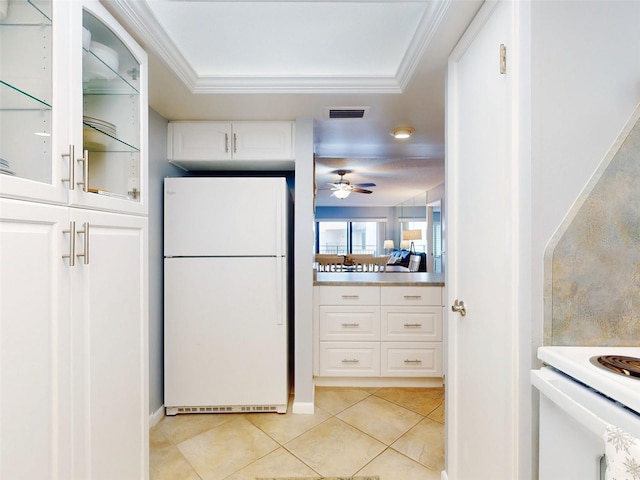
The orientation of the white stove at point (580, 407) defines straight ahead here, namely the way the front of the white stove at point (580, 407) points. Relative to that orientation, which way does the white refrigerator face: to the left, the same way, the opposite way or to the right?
to the left

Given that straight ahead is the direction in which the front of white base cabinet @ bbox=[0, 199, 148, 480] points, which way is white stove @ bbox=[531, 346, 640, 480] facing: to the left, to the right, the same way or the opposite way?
the opposite way

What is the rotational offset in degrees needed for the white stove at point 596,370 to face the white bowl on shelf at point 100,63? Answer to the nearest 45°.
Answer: approximately 45° to its right

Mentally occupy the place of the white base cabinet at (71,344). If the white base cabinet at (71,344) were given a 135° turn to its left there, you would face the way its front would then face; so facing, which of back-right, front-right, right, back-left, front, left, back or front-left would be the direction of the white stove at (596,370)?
back-right

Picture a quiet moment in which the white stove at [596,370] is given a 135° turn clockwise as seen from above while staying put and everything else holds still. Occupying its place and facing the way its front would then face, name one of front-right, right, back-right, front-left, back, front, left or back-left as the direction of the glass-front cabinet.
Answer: back-left

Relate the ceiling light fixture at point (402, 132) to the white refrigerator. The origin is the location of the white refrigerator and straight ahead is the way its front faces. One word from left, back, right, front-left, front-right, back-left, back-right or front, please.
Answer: left

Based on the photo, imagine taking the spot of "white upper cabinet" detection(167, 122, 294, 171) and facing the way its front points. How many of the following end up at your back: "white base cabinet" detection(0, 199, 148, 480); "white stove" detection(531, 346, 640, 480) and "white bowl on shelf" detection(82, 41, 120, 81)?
0

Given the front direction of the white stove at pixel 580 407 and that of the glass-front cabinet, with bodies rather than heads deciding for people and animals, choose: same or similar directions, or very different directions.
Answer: very different directions

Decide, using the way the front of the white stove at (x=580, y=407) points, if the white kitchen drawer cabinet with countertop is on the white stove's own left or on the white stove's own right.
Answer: on the white stove's own right

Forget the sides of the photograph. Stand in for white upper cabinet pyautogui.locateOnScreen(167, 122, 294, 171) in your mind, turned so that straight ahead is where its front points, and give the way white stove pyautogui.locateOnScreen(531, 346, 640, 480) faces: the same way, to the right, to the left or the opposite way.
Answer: to the right

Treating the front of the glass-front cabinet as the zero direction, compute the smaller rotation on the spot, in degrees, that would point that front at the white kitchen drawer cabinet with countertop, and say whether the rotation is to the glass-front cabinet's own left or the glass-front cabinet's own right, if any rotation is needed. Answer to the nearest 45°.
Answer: approximately 45° to the glass-front cabinet's own left

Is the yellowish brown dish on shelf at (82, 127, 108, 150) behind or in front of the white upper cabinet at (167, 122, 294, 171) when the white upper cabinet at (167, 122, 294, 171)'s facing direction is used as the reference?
in front

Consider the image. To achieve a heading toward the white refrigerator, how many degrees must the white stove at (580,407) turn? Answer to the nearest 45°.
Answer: approximately 45° to its right

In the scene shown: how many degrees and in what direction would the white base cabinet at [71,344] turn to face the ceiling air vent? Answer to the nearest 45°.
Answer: approximately 45° to its left

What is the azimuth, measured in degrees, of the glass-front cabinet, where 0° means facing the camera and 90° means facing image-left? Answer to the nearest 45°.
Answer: approximately 315°

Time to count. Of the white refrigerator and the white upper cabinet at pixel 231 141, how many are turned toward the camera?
2

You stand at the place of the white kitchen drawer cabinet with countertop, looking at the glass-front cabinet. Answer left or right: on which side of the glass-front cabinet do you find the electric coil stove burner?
left

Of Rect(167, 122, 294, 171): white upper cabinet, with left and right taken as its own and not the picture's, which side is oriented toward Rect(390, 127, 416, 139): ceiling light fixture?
left

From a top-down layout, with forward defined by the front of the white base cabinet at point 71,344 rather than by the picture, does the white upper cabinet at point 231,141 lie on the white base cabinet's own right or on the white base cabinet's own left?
on the white base cabinet's own left

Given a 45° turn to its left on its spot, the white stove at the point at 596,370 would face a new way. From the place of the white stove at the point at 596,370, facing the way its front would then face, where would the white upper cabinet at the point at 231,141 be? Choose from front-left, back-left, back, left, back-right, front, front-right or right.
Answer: right

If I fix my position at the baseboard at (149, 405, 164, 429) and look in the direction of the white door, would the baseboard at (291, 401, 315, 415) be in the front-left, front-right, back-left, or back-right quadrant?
front-left

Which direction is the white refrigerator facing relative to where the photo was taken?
toward the camera
